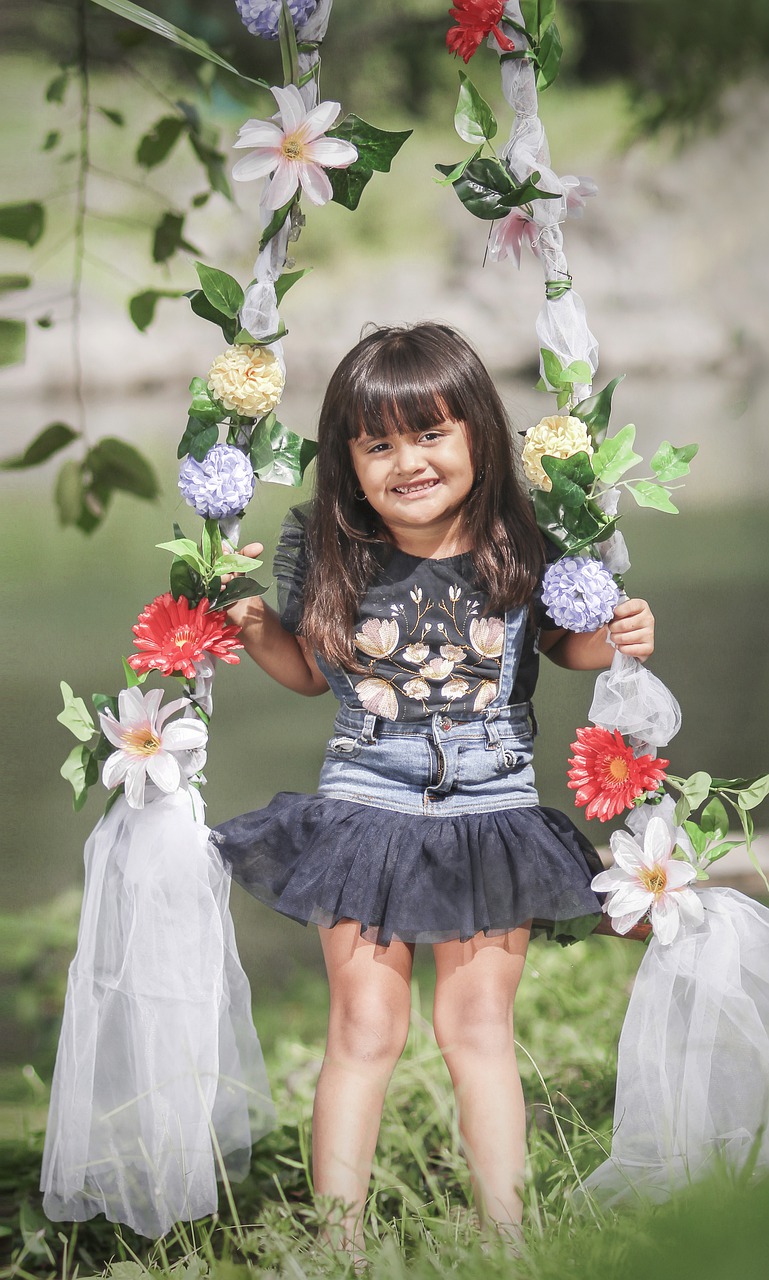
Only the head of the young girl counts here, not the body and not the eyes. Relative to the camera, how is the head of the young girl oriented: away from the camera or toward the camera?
toward the camera

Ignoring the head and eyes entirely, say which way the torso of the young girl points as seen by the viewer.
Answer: toward the camera
